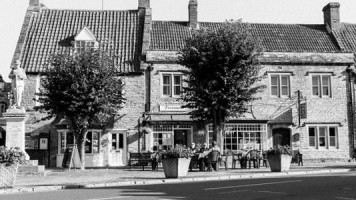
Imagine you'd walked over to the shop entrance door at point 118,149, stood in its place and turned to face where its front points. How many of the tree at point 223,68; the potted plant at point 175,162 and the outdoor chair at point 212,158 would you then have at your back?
0

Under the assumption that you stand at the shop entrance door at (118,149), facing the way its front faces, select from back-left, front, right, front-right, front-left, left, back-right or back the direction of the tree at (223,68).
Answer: front-left

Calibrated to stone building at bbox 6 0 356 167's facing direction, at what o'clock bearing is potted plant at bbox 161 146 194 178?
The potted plant is roughly at 12 o'clock from the stone building.

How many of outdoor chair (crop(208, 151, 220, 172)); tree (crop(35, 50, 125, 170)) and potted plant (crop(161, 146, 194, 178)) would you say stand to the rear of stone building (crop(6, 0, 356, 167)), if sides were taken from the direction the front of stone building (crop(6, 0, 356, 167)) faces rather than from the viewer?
0

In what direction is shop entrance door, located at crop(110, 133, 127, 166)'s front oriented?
toward the camera

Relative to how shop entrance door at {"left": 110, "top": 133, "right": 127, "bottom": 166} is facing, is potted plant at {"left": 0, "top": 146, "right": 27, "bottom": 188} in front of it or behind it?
in front

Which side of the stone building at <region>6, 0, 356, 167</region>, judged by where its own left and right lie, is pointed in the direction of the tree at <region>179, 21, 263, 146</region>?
front

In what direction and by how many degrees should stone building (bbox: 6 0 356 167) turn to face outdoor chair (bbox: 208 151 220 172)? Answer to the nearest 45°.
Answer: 0° — it already faces it

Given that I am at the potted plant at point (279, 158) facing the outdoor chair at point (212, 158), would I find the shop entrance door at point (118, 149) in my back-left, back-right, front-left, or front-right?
front-right

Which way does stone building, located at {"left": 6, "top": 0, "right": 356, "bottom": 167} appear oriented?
toward the camera

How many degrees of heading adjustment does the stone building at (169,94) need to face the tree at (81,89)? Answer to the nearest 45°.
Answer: approximately 45° to its right
